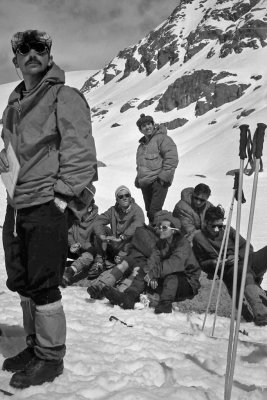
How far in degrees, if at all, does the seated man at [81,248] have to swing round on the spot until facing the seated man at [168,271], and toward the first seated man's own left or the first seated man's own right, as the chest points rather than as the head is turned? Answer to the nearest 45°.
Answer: approximately 90° to the first seated man's own left

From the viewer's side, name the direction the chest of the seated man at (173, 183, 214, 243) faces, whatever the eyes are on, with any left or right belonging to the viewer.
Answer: facing the viewer and to the right of the viewer

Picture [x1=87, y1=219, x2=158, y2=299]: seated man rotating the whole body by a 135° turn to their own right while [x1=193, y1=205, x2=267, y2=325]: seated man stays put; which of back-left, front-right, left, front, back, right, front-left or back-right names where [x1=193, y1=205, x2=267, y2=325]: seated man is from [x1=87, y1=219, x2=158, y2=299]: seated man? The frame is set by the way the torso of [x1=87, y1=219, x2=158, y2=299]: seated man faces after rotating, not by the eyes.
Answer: right

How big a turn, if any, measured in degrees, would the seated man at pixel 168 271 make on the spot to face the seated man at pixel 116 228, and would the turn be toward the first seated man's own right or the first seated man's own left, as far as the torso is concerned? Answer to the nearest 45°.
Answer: approximately 90° to the first seated man's own right

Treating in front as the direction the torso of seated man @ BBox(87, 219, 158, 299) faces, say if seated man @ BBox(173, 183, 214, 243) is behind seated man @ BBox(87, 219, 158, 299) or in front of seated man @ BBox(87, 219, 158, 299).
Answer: behind
